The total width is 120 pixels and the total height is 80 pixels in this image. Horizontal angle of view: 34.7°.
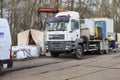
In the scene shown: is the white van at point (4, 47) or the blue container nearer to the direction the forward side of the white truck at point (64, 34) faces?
the white van

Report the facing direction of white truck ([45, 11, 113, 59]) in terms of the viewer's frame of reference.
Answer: facing the viewer and to the left of the viewer

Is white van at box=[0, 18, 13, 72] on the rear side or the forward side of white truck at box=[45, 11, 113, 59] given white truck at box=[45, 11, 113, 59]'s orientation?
on the forward side
